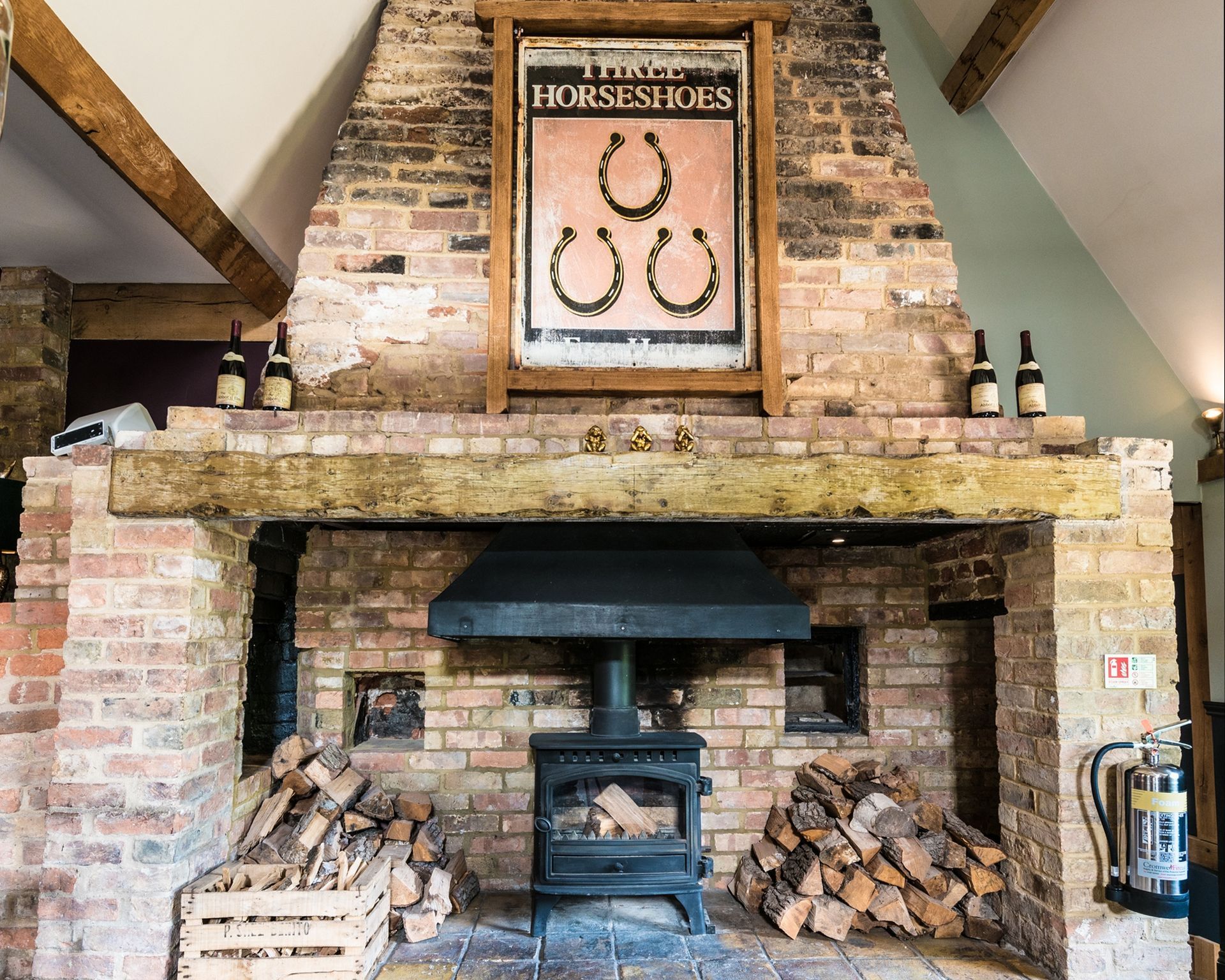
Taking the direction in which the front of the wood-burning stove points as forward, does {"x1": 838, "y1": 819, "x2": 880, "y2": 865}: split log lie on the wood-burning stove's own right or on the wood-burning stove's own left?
on the wood-burning stove's own left

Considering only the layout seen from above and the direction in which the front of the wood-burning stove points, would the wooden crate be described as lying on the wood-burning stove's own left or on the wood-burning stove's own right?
on the wood-burning stove's own right

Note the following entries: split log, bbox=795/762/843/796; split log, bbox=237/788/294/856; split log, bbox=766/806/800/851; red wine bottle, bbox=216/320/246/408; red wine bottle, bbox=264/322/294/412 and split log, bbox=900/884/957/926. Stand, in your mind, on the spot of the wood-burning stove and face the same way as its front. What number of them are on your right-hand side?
3

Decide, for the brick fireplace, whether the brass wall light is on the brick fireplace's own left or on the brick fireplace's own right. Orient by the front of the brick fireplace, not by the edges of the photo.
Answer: on the brick fireplace's own left

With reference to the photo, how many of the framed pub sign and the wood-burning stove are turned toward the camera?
2
